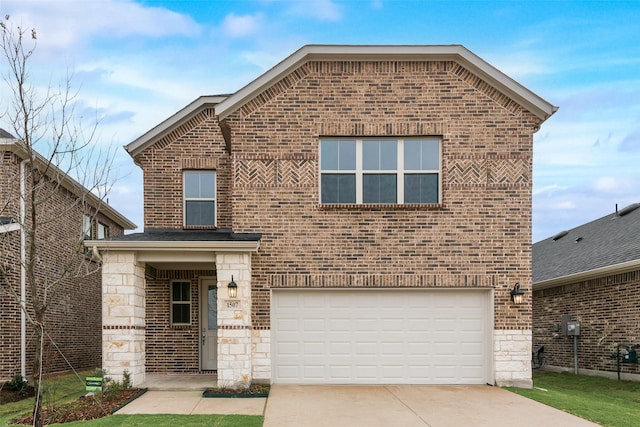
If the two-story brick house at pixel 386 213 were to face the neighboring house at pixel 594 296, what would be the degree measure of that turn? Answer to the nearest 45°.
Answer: approximately 135° to its left

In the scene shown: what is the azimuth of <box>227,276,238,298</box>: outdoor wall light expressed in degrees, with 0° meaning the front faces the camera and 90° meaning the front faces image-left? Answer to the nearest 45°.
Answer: approximately 0°

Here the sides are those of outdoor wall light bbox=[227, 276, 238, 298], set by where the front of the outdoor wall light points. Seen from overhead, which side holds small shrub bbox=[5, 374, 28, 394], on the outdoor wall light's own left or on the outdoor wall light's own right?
on the outdoor wall light's own right

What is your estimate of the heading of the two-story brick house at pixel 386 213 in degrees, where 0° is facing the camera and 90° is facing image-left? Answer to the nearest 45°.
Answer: approximately 0°

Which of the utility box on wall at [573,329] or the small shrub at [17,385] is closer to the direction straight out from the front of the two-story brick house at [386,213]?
the small shrub
